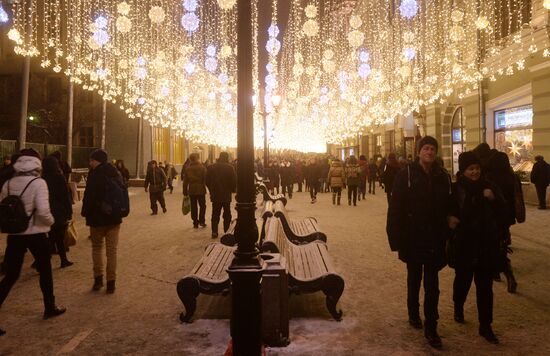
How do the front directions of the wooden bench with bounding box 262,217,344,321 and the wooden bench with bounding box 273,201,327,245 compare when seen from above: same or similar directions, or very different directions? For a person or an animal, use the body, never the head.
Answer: same or similar directions

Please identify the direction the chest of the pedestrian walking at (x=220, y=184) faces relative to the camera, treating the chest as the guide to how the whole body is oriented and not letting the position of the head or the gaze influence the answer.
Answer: away from the camera

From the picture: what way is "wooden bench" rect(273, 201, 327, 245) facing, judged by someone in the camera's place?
facing to the right of the viewer

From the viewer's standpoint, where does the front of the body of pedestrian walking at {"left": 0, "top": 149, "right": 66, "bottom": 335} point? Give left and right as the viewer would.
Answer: facing away from the viewer and to the right of the viewer

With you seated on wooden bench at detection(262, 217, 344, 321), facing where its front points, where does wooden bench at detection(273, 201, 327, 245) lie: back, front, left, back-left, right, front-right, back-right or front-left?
left

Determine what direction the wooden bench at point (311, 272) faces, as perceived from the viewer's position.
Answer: facing to the right of the viewer

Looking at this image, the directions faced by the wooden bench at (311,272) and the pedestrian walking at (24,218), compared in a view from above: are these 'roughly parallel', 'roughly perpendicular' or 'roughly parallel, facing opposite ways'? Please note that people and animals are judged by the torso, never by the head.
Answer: roughly perpendicular

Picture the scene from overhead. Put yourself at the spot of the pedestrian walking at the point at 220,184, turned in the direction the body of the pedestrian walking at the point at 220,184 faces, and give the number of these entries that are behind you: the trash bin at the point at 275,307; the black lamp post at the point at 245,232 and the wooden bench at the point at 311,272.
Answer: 3

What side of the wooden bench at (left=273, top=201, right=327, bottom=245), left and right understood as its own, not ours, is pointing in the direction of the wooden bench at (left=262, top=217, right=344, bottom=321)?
right

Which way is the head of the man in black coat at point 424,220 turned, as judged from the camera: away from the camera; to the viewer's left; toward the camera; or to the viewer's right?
toward the camera

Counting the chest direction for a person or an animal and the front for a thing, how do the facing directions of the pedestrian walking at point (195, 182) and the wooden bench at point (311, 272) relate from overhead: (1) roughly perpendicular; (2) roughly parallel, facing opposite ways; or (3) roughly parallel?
roughly perpendicular

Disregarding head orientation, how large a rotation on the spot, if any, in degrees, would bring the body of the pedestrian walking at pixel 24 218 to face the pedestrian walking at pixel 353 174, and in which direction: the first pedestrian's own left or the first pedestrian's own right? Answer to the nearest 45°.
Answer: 0° — they already face them

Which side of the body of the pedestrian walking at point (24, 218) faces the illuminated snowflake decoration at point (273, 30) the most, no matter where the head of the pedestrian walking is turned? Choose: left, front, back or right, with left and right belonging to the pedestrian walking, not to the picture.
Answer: front

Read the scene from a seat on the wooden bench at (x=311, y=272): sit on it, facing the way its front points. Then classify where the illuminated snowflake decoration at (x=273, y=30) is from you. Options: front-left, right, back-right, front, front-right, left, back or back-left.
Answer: left

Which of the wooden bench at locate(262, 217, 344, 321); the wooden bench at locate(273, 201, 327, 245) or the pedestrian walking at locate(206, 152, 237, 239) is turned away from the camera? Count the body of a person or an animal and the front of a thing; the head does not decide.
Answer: the pedestrian walking

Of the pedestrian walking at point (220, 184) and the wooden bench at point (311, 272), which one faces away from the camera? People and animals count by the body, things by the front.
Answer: the pedestrian walking
